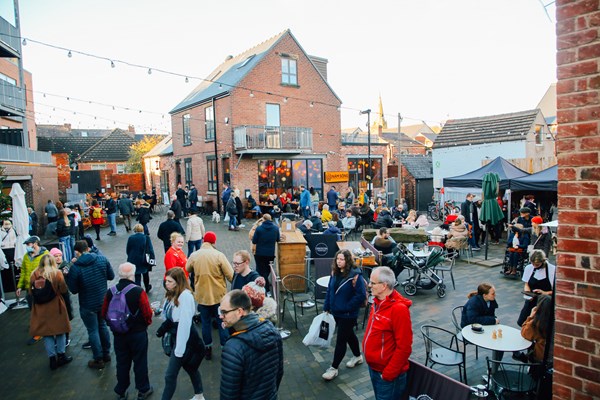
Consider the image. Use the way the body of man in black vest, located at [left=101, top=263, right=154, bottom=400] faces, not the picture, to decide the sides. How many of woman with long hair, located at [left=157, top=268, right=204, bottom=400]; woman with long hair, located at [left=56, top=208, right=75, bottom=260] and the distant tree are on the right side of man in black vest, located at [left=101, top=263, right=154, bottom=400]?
1

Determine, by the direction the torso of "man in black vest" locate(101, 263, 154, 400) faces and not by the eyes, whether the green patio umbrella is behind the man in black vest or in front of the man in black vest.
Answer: in front

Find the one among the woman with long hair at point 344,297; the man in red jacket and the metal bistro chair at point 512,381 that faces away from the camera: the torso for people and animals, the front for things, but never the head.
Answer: the metal bistro chair

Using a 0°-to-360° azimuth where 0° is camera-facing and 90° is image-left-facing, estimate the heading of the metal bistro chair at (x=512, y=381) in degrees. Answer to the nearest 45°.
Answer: approximately 180°

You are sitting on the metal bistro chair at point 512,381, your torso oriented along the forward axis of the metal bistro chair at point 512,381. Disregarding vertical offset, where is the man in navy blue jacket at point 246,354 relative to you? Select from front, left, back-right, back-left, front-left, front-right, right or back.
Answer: back-left

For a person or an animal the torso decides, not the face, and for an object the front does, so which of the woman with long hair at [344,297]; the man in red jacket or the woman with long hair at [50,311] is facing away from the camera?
the woman with long hair at [50,311]

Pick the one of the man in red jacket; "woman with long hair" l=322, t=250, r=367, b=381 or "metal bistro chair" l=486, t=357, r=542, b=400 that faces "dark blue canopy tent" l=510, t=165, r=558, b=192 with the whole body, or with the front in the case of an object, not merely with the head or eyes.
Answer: the metal bistro chair

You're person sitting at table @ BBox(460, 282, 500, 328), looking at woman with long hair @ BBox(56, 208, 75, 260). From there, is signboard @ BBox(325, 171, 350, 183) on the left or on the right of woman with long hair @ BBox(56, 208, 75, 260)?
right

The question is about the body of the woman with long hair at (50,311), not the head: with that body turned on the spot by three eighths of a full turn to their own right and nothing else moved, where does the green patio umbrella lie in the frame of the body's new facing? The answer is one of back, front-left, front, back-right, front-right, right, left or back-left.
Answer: front-left

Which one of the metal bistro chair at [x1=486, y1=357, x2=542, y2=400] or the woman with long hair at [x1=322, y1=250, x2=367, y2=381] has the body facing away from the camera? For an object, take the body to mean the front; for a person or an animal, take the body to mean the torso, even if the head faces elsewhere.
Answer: the metal bistro chair

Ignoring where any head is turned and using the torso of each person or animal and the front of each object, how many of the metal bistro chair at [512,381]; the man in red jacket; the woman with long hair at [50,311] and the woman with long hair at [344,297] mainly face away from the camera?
2

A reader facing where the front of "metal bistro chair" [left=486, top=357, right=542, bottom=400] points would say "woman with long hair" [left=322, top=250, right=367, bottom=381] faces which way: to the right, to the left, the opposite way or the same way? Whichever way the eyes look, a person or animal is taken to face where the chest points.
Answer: the opposite way

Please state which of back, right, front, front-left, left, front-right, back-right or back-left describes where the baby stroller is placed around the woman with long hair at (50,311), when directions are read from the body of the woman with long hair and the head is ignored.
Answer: right

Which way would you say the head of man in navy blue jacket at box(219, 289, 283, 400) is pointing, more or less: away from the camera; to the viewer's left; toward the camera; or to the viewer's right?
to the viewer's left

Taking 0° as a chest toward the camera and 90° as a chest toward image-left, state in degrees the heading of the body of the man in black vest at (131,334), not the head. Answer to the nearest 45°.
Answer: approximately 225°

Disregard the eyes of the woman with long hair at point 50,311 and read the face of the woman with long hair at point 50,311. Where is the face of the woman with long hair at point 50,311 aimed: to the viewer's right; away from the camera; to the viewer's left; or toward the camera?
away from the camera

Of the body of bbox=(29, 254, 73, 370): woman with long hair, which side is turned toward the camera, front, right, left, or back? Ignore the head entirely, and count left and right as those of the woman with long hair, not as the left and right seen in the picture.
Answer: back
